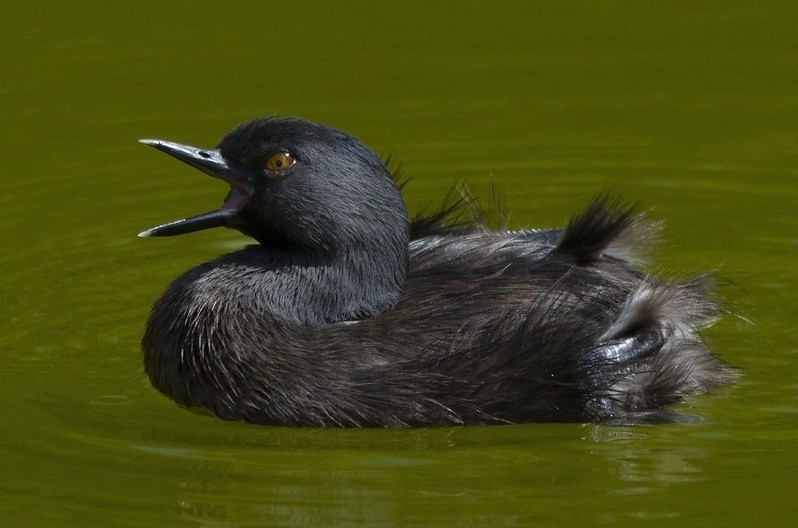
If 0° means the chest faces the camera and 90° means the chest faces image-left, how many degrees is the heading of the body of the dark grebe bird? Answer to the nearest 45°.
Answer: approximately 90°
